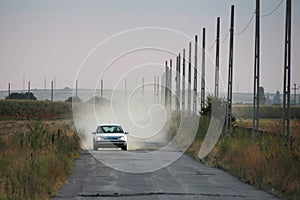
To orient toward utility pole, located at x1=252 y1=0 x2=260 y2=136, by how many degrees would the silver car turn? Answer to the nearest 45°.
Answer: approximately 135° to its left

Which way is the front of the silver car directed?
toward the camera
